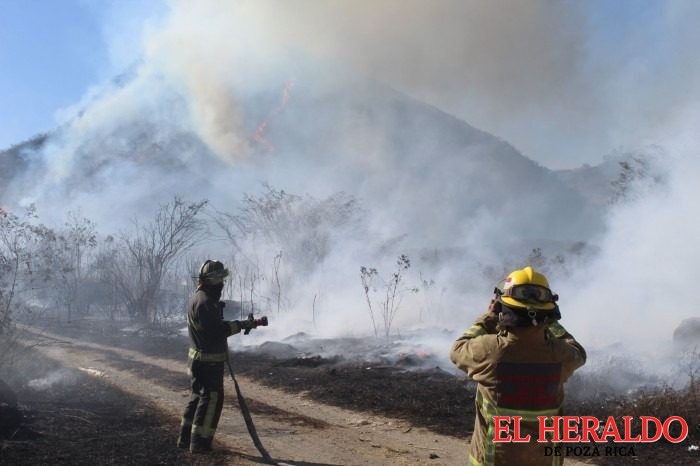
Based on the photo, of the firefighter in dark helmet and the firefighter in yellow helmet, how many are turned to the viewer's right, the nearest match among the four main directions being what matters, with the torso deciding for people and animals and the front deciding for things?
1

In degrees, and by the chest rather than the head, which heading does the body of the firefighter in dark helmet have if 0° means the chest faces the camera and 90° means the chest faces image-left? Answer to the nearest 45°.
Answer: approximately 270°

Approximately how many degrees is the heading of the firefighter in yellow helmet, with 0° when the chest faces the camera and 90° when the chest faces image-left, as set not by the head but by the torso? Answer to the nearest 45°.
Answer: approximately 180°

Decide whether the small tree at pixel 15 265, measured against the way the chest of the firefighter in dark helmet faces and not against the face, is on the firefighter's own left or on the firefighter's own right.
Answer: on the firefighter's own left

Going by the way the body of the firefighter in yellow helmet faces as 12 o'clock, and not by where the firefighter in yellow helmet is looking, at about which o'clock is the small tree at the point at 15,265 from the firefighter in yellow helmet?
The small tree is roughly at 10 o'clock from the firefighter in yellow helmet.

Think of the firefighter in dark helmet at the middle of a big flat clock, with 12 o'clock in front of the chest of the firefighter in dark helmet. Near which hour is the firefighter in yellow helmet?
The firefighter in yellow helmet is roughly at 2 o'clock from the firefighter in dark helmet.

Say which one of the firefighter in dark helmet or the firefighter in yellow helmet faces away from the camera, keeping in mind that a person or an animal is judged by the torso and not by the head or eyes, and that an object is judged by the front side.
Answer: the firefighter in yellow helmet

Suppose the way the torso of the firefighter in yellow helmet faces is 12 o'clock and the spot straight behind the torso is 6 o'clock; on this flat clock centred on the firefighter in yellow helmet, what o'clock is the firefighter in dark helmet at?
The firefighter in dark helmet is roughly at 10 o'clock from the firefighter in yellow helmet.
